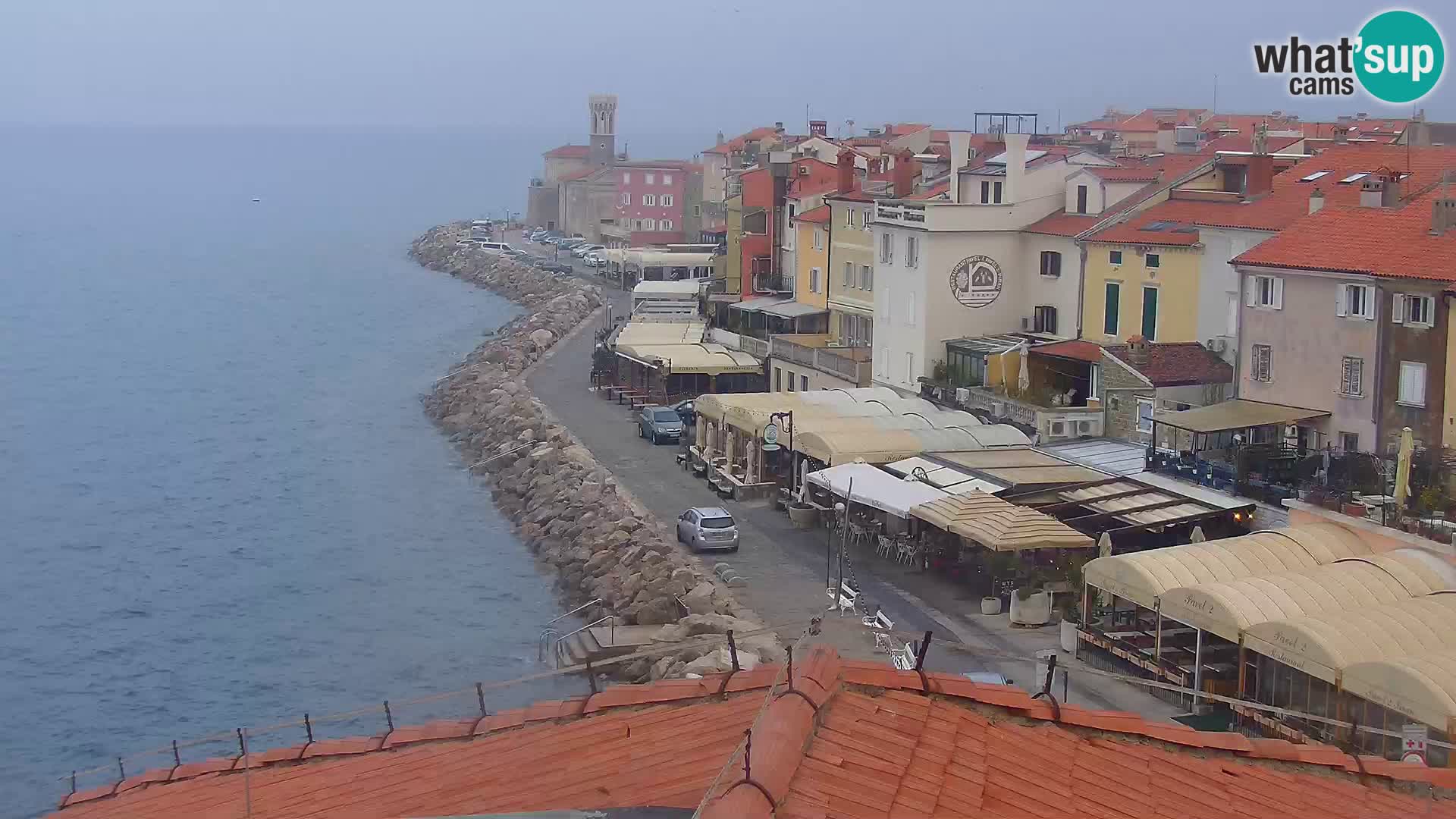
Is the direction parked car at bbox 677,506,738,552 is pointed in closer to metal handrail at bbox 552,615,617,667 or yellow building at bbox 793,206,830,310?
the yellow building

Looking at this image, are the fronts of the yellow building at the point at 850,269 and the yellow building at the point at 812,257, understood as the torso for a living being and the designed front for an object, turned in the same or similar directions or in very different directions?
same or similar directions

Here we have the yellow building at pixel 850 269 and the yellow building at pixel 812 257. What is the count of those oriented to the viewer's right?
0

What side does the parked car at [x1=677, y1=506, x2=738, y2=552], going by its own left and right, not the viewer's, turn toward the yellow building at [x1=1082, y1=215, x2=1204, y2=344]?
right

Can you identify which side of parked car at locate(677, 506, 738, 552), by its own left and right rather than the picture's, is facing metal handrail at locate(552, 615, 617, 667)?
back

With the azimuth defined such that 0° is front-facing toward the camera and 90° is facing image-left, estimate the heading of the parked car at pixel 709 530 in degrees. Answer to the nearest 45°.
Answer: approximately 135°

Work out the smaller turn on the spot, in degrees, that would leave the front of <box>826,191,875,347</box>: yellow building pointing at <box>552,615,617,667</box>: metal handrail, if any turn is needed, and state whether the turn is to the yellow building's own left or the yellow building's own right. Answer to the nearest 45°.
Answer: approximately 45° to the yellow building's own left

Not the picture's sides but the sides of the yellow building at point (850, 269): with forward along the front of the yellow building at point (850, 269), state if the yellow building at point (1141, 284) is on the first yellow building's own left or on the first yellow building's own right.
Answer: on the first yellow building's own left

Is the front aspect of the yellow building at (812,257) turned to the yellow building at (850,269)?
no

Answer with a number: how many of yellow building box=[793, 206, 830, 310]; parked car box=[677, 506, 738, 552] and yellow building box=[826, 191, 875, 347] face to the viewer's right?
0

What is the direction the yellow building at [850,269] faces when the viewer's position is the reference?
facing the viewer and to the left of the viewer

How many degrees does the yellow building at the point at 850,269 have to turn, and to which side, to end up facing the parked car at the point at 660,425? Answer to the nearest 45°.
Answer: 0° — it already faces it

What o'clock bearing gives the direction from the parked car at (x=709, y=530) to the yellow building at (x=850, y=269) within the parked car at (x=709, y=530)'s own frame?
The yellow building is roughly at 2 o'clock from the parked car.

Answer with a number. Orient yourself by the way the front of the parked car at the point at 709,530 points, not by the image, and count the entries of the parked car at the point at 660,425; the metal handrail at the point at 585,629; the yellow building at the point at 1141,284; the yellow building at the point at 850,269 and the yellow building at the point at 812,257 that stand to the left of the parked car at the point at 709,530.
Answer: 1

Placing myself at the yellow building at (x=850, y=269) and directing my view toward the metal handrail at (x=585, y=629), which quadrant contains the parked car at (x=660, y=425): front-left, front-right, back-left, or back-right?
front-right
